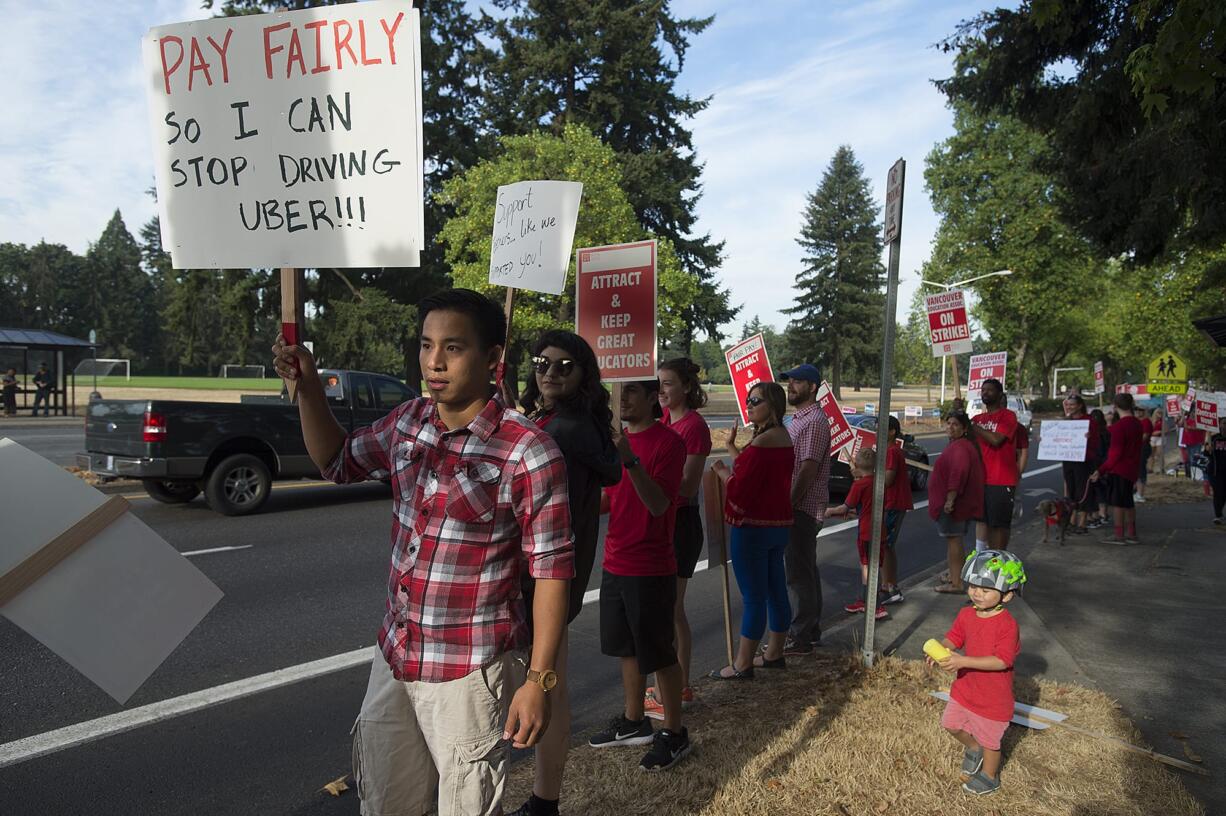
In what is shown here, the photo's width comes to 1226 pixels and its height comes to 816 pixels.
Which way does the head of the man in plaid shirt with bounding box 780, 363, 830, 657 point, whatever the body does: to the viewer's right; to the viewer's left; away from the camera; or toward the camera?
to the viewer's left

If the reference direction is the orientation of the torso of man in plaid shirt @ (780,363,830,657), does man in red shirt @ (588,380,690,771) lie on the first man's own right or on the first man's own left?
on the first man's own left

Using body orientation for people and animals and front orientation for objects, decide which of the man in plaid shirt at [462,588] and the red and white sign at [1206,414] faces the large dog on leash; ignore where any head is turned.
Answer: the red and white sign

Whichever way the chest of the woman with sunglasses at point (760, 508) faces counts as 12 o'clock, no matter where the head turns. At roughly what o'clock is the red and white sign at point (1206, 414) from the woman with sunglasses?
The red and white sign is roughly at 4 o'clock from the woman with sunglasses.

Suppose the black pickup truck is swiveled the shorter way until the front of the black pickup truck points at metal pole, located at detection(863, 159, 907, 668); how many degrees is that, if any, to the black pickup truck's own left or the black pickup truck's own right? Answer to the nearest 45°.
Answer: approximately 90° to the black pickup truck's own right

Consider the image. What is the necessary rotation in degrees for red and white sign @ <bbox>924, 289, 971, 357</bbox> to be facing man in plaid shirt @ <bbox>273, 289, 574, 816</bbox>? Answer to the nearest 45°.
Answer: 0° — it already faces them

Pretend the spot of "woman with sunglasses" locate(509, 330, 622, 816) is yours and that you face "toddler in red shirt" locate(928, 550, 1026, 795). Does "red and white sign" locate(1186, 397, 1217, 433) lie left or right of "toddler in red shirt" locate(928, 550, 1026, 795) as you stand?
left

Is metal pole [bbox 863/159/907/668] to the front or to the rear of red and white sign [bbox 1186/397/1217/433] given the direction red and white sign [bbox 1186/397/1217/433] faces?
to the front

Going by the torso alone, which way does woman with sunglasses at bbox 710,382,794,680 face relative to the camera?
to the viewer's left

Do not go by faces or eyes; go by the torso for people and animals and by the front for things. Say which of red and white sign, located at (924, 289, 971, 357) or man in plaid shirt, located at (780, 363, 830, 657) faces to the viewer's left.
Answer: the man in plaid shirt

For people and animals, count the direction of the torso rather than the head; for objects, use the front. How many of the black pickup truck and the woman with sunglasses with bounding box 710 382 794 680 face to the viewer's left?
1
